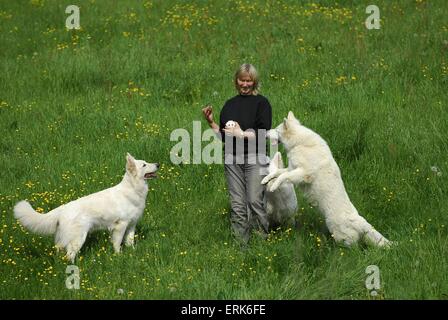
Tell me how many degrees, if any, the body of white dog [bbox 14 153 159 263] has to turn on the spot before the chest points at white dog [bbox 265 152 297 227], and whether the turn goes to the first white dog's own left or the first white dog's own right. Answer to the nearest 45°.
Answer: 0° — it already faces it

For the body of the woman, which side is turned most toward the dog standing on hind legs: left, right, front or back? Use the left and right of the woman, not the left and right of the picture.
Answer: left

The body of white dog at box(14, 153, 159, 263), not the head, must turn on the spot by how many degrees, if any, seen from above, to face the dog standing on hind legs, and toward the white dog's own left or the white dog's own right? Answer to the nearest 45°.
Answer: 0° — it already faces it

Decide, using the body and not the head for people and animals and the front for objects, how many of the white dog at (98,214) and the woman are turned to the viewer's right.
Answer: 1

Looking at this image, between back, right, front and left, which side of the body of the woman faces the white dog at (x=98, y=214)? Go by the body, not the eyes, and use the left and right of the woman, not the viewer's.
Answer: right

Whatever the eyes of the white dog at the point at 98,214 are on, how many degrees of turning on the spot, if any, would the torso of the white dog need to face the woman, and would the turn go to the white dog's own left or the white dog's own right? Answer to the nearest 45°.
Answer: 0° — it already faces them

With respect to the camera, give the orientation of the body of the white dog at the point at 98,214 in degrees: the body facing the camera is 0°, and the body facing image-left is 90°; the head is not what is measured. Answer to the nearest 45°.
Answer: approximately 270°

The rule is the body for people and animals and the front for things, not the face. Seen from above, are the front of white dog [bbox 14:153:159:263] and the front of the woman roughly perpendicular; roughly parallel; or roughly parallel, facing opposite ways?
roughly perpendicular
